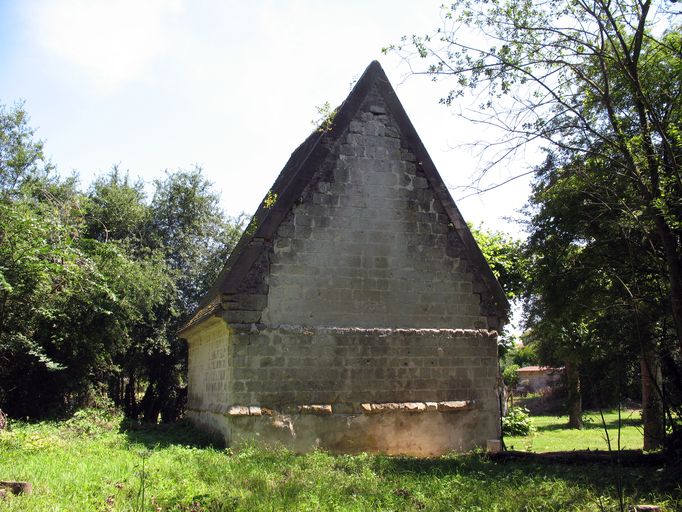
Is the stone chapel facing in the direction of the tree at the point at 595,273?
no

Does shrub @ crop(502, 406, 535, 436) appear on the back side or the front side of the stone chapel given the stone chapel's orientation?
on the front side

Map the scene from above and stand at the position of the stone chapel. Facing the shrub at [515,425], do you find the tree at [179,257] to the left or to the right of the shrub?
left

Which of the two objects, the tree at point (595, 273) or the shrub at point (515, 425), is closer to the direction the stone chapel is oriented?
the shrub

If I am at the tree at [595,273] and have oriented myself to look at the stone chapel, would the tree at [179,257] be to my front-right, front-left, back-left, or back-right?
front-right

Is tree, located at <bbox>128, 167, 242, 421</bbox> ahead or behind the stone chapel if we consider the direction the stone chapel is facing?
ahead

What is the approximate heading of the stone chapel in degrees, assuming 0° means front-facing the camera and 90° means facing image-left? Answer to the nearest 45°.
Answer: approximately 180°
